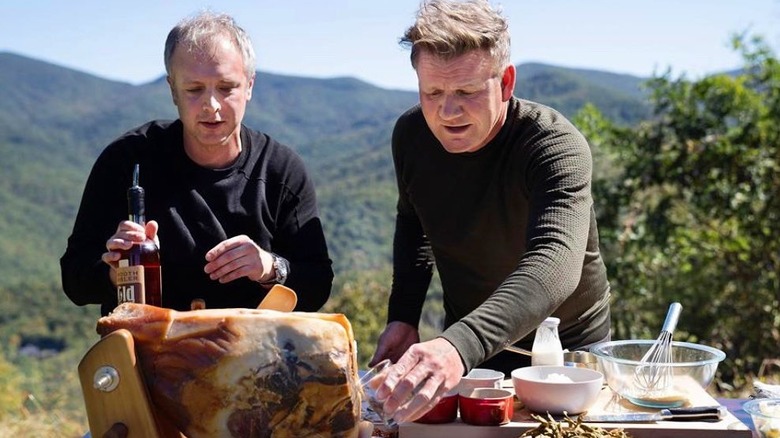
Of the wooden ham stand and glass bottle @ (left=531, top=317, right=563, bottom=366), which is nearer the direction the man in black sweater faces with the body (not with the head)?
the wooden ham stand

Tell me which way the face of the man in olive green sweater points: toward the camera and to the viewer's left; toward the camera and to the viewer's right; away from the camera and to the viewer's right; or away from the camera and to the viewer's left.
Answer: toward the camera and to the viewer's left

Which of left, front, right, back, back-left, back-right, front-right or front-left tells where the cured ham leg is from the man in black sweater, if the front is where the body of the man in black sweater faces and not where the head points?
front

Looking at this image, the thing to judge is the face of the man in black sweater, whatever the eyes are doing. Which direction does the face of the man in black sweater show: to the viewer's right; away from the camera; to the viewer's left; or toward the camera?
toward the camera

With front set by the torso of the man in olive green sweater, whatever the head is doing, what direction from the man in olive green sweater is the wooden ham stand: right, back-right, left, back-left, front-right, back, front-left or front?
front

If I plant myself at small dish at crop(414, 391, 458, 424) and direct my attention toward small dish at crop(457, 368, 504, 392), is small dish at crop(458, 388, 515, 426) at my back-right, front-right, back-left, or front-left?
front-right

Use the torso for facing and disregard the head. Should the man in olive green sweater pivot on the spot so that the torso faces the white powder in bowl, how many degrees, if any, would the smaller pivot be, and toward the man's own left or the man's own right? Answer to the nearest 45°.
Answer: approximately 90° to the man's own left

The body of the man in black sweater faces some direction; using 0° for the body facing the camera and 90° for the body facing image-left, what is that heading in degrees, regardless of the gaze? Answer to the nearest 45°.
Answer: approximately 0°

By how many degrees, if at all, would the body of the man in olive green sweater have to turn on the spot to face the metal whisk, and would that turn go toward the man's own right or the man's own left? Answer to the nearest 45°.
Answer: approximately 90° to the man's own left

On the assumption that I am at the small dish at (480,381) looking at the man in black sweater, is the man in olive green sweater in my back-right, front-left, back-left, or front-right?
front-right

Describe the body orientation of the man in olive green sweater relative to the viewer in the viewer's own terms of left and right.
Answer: facing the viewer and to the left of the viewer

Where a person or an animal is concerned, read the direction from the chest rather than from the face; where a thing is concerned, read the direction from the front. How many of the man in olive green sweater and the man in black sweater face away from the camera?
0
